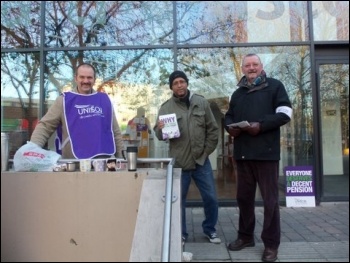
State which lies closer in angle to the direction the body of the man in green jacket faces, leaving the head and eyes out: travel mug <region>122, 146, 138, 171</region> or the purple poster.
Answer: the travel mug

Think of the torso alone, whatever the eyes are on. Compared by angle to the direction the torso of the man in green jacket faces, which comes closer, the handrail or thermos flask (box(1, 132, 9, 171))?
the handrail

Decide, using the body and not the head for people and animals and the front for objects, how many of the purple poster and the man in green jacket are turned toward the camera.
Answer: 2

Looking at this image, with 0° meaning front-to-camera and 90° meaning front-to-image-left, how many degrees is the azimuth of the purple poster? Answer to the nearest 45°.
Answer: approximately 0°
